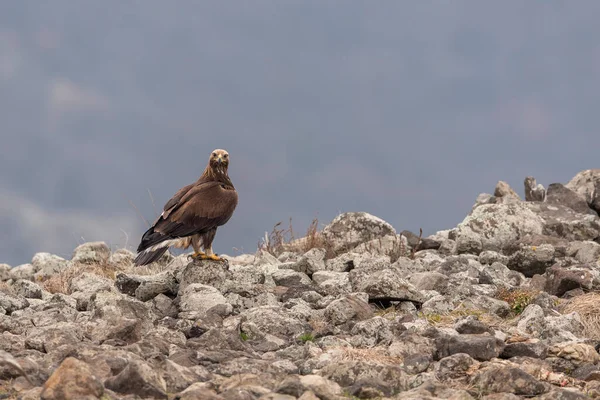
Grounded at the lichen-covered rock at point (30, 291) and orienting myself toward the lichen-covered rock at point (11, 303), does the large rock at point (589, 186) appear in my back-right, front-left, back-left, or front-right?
back-left

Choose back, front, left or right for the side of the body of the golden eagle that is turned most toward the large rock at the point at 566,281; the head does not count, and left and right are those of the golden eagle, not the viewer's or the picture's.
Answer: front

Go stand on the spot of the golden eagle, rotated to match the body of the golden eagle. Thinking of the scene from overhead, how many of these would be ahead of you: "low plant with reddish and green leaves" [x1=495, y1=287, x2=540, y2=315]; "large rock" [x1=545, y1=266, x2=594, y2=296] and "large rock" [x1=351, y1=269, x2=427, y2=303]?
3

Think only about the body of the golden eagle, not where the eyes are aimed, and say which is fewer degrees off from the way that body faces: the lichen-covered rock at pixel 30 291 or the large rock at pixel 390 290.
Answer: the large rock

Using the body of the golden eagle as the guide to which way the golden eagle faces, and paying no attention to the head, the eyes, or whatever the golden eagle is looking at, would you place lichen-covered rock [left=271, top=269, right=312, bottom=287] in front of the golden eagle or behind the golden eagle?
in front

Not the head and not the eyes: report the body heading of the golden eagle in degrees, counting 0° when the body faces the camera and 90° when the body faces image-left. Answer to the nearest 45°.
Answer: approximately 270°

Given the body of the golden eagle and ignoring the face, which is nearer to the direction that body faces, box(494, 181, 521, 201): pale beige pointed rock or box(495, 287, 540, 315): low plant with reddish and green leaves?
the low plant with reddish and green leaves

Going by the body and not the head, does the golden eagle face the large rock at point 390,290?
yes

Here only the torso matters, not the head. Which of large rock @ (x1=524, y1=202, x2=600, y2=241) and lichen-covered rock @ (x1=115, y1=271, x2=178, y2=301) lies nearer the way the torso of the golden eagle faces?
the large rock

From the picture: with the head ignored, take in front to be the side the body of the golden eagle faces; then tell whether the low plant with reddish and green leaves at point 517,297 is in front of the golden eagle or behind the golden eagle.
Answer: in front

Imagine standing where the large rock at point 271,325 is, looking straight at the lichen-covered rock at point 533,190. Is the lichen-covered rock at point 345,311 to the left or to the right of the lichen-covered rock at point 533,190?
right

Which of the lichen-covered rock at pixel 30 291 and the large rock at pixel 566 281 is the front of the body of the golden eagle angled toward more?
the large rock

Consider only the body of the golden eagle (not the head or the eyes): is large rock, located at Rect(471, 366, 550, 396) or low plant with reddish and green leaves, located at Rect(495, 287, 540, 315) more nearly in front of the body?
the low plant with reddish and green leaves
